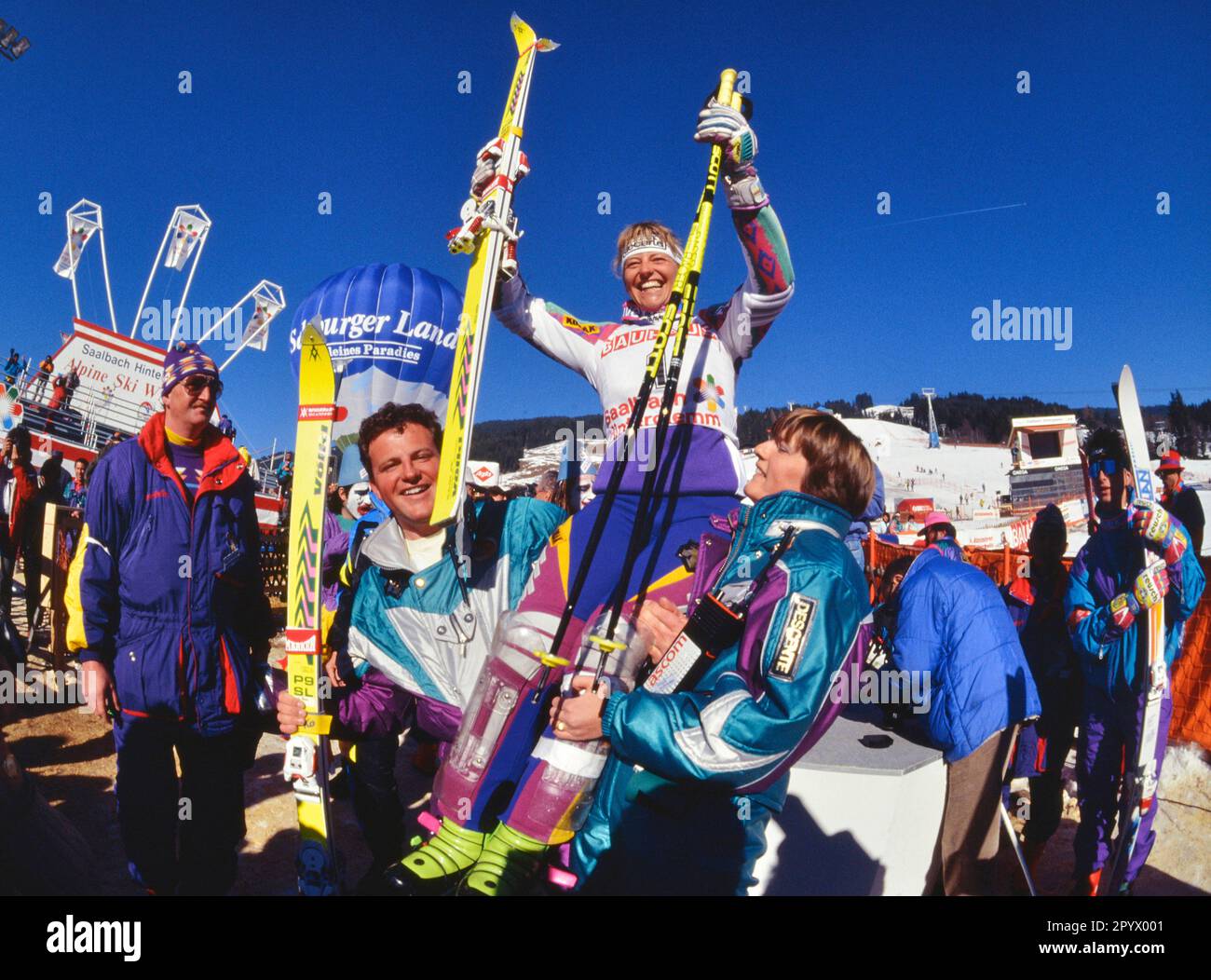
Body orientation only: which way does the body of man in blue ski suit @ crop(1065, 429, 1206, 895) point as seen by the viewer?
toward the camera

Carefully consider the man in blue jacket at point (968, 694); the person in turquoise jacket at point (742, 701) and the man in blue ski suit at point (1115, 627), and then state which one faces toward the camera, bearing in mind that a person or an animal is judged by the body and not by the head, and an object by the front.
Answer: the man in blue ski suit

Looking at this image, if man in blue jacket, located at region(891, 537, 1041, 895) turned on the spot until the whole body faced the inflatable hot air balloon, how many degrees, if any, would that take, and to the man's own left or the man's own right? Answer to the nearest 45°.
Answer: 0° — they already face it

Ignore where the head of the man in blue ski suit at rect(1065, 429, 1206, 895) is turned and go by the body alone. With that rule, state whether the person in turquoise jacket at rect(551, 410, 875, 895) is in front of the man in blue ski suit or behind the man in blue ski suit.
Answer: in front

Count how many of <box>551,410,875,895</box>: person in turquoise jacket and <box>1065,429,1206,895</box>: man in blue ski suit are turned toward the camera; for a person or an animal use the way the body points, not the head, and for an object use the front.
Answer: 1

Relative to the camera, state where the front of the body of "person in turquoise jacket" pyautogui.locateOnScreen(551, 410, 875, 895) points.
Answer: to the viewer's left

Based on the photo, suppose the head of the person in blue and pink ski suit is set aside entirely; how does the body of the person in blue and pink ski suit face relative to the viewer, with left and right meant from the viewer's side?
facing the viewer

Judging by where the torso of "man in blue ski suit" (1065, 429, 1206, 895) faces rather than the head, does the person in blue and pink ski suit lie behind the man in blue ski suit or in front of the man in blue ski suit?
in front

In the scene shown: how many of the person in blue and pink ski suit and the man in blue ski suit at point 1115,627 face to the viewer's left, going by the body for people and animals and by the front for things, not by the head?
0

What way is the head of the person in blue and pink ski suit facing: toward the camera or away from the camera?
toward the camera

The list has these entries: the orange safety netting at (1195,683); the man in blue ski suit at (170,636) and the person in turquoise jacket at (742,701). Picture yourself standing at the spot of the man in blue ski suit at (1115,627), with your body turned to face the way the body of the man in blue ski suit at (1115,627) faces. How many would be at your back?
1

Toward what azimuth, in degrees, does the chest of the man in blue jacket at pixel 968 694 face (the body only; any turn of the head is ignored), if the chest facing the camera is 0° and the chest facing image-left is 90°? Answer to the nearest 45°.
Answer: approximately 135°

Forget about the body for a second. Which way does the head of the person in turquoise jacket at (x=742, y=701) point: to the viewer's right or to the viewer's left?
to the viewer's left
